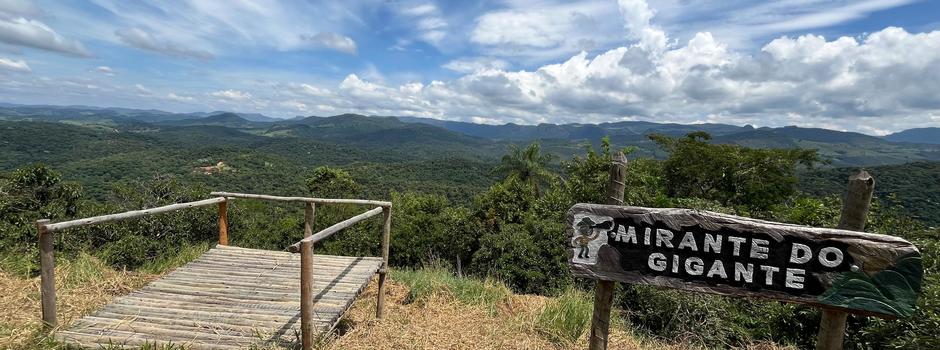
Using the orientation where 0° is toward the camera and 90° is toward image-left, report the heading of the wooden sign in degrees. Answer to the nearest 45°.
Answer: approximately 0°

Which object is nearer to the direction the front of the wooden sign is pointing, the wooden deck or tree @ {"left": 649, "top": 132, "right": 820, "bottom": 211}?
the wooden deck

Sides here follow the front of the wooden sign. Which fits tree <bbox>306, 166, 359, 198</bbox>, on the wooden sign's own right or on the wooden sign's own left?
on the wooden sign's own right

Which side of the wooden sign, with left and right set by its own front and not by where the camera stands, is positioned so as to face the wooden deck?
right

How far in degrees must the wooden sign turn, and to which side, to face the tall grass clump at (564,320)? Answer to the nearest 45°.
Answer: approximately 135° to its right

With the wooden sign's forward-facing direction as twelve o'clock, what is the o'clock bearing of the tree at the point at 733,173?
The tree is roughly at 6 o'clock from the wooden sign.

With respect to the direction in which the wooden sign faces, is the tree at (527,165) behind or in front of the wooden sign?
behind
